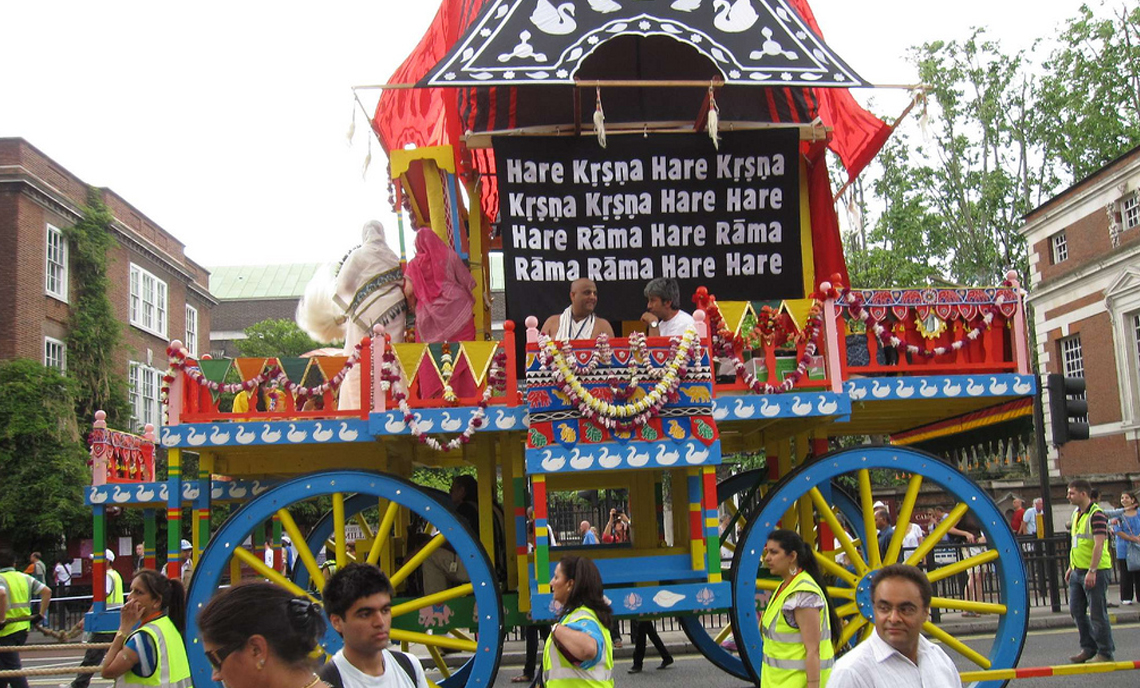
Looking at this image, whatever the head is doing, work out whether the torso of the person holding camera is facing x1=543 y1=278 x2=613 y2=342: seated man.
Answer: yes

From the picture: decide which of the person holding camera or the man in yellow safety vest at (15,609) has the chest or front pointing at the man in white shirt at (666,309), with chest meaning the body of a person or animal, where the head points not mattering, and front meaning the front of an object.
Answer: the person holding camera

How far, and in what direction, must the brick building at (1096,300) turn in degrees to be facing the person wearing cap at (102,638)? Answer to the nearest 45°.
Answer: approximately 45° to its left

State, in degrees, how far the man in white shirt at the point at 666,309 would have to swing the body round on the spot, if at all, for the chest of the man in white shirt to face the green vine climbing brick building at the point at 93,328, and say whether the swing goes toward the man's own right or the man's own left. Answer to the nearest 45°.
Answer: approximately 45° to the man's own right

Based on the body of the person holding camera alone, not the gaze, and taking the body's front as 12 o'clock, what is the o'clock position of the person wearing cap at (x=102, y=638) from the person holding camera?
The person wearing cap is roughly at 1 o'clock from the person holding camera.

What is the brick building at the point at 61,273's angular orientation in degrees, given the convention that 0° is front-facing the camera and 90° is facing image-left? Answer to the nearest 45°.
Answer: approximately 315°

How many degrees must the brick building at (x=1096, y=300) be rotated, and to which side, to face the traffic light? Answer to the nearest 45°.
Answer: approximately 45° to its left

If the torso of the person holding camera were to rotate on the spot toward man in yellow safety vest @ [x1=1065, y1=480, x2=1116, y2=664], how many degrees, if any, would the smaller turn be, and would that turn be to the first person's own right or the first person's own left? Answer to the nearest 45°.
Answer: approximately 45° to the first person's own left

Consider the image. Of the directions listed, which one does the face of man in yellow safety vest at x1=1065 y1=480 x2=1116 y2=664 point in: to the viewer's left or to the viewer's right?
to the viewer's left

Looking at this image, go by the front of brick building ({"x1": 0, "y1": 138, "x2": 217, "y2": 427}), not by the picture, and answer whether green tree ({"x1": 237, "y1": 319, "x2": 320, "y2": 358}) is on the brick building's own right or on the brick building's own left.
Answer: on the brick building's own left

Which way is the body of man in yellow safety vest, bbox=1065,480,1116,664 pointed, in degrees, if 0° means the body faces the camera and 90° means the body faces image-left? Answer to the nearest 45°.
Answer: approximately 45°
